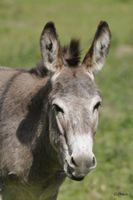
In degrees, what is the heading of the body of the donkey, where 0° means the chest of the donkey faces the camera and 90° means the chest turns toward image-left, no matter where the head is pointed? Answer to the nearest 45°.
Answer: approximately 315°
